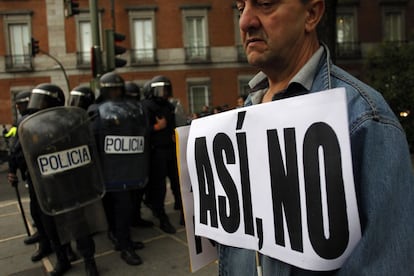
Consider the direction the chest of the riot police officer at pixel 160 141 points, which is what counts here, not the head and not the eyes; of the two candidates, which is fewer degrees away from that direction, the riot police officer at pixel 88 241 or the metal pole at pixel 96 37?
the riot police officer

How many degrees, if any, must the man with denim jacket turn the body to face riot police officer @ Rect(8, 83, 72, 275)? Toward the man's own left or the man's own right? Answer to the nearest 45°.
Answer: approximately 90° to the man's own right

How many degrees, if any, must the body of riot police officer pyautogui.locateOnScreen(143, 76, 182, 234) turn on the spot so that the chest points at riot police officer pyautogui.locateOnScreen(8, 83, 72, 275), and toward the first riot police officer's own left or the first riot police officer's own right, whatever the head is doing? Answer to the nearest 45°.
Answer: approximately 90° to the first riot police officer's own right

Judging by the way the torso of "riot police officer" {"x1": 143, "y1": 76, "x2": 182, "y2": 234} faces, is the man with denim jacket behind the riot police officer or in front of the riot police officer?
in front

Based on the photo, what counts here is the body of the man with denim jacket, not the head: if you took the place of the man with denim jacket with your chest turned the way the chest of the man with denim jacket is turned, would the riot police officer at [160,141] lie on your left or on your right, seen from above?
on your right

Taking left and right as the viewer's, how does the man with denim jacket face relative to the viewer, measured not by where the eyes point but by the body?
facing the viewer and to the left of the viewer

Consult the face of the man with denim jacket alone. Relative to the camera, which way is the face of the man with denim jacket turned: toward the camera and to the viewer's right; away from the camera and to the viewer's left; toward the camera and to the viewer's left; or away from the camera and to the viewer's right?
toward the camera and to the viewer's left
